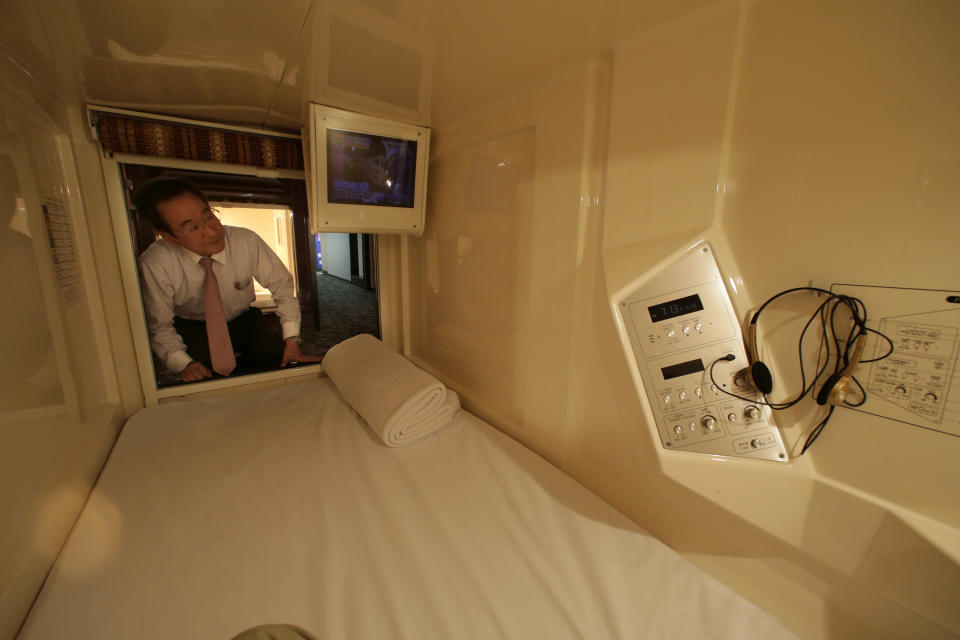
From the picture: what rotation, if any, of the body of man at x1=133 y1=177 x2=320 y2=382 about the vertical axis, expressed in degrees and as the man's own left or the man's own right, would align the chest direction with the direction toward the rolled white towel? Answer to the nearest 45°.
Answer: approximately 45° to the man's own left

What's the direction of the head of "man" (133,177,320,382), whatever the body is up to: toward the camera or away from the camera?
toward the camera

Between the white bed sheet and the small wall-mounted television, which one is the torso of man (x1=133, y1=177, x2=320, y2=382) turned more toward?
the white bed sheet

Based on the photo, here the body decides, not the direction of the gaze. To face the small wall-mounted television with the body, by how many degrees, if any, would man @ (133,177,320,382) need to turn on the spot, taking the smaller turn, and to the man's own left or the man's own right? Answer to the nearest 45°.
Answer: approximately 45° to the man's own left

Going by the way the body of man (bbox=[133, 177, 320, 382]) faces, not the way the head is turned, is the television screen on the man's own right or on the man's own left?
on the man's own left

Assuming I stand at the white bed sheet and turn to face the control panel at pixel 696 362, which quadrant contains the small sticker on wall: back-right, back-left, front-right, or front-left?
back-left

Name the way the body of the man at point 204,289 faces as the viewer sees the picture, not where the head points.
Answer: toward the camera

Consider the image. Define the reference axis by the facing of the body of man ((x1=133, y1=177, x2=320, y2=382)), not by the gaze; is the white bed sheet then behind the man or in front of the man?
in front
